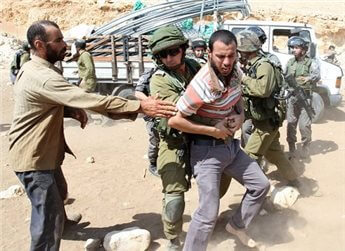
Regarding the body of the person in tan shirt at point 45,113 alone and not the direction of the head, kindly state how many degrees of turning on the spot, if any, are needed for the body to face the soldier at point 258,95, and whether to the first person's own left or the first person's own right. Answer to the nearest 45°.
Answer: approximately 45° to the first person's own left

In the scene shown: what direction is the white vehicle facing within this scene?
to the viewer's right

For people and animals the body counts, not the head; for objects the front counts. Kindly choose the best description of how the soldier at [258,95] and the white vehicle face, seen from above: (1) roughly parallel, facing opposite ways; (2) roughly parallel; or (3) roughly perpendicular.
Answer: roughly parallel, facing opposite ways

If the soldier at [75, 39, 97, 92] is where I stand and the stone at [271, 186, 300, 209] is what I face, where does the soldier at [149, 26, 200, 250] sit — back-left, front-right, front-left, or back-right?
front-right

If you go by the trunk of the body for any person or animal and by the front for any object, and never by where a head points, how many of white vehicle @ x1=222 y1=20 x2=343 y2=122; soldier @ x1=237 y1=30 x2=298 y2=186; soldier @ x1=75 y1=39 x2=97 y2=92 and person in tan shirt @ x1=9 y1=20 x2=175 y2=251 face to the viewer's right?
2

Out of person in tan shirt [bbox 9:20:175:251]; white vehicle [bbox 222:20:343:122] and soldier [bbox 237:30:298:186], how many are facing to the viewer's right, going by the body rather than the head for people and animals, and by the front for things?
2

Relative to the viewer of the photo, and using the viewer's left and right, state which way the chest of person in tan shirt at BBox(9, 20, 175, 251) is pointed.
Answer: facing to the right of the viewer

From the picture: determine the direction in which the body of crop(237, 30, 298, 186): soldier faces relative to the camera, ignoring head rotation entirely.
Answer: to the viewer's left

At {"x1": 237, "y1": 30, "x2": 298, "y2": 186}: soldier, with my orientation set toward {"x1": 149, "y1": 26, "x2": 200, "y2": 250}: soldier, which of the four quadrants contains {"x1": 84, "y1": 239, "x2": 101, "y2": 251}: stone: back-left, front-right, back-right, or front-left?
front-right

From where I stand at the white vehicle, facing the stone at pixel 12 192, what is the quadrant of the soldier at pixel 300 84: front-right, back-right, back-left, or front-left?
front-left

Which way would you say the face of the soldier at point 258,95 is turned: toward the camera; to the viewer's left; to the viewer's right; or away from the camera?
to the viewer's left

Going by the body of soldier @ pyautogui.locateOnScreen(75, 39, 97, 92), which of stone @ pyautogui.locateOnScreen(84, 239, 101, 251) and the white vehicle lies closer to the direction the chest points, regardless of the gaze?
the stone

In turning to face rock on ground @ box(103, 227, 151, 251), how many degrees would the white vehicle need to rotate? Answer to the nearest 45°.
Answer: approximately 90° to its right

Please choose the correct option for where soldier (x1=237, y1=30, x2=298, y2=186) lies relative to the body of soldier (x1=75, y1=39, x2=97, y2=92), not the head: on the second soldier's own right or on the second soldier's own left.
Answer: on the second soldier's own left

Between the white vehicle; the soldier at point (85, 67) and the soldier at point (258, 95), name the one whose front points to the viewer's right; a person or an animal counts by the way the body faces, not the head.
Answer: the white vehicle

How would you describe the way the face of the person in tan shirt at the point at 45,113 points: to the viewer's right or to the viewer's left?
to the viewer's right
